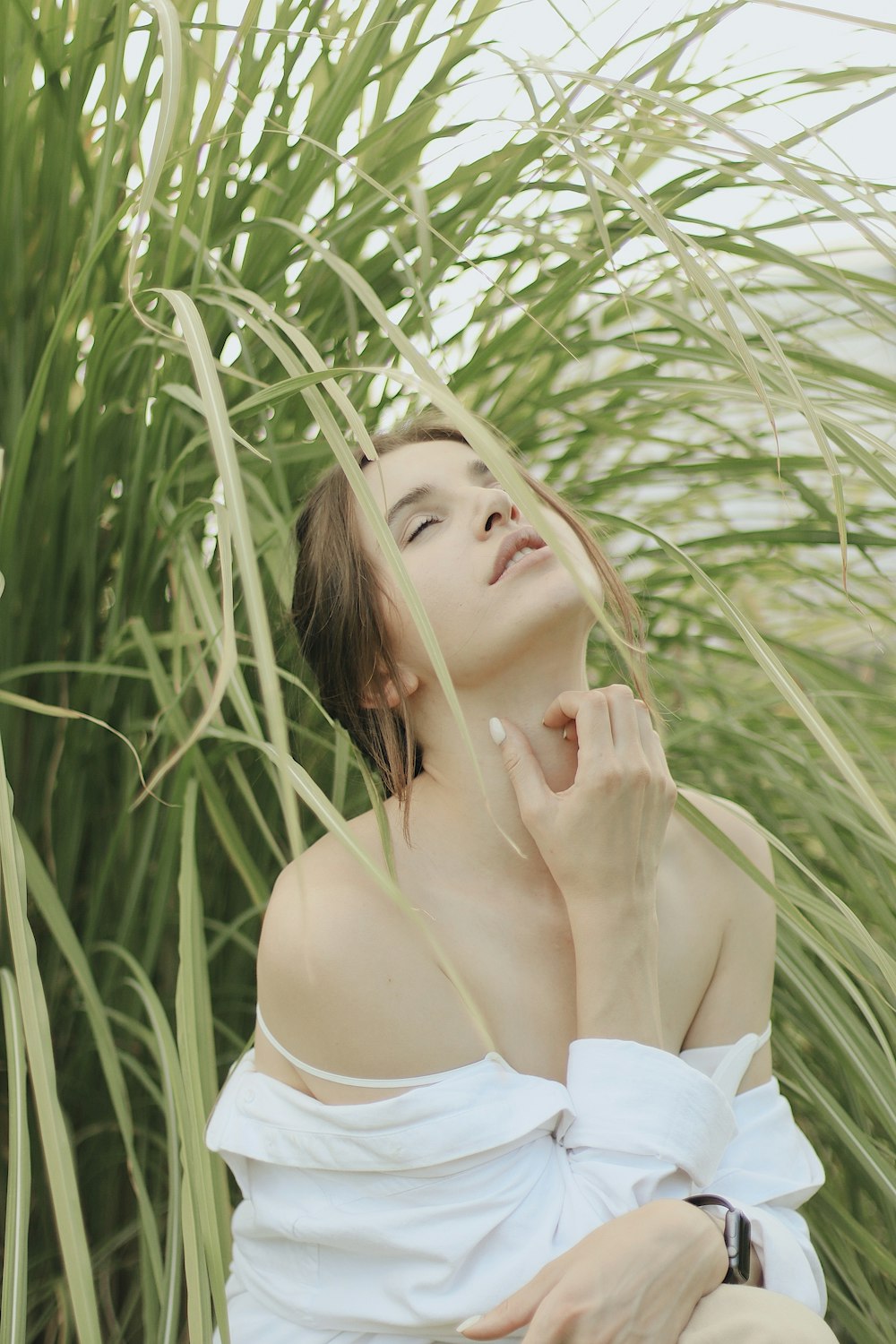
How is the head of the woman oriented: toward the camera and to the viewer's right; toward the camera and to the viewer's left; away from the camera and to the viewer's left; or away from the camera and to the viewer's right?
toward the camera and to the viewer's right

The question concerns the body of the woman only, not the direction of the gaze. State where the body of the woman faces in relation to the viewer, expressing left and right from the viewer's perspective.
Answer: facing the viewer and to the right of the viewer
